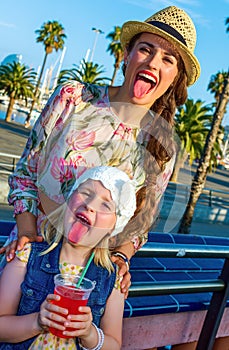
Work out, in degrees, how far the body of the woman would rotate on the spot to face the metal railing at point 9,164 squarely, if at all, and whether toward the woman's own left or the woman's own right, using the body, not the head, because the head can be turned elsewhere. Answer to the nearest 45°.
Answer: approximately 180°

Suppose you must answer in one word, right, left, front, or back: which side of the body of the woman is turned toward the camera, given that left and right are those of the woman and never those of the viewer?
front

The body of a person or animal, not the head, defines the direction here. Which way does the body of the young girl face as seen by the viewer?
toward the camera

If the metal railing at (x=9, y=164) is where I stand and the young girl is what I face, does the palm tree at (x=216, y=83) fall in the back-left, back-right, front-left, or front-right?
back-left

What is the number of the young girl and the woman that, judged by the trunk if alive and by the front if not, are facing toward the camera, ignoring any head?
2
